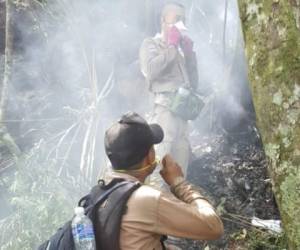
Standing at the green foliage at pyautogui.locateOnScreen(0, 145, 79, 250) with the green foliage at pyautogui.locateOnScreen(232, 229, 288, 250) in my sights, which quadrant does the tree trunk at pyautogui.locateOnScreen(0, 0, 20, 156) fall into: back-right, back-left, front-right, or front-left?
back-left

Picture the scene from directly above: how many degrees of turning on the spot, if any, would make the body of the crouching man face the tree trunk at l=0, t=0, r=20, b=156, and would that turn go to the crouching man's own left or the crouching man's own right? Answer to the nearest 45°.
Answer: approximately 90° to the crouching man's own left

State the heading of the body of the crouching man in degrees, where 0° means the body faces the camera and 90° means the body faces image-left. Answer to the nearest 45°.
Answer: approximately 225°

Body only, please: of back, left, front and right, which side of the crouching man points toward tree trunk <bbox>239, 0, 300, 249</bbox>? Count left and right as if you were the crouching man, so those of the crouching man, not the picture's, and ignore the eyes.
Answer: right

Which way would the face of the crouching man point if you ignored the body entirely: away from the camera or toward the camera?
away from the camera

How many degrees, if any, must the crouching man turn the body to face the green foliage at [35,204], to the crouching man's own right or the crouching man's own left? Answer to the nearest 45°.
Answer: approximately 90° to the crouching man's own left
